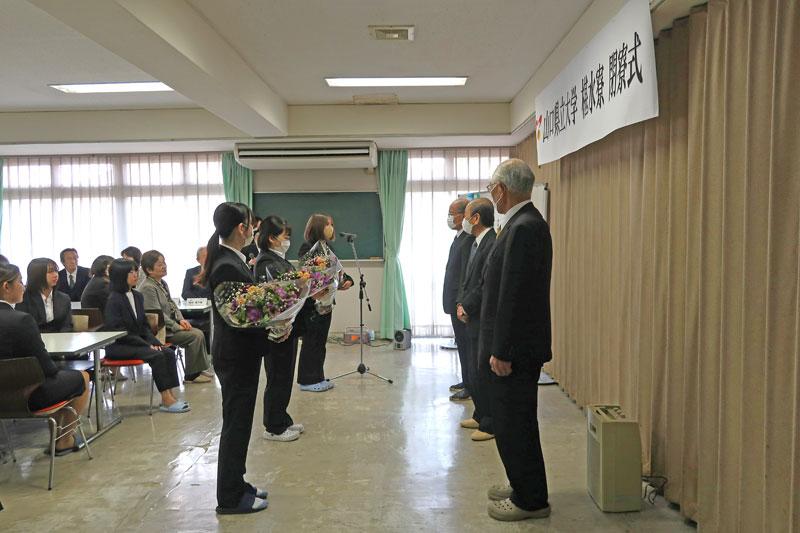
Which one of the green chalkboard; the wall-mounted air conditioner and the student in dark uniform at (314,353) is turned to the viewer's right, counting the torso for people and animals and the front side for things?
the student in dark uniform

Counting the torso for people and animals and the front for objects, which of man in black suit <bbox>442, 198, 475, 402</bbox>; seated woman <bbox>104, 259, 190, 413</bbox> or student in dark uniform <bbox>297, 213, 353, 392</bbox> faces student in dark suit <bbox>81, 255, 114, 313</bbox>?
the man in black suit

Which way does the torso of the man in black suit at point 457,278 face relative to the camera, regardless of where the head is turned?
to the viewer's left

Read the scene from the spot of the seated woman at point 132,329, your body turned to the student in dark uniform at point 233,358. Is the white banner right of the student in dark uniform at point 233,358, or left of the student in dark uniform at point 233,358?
left

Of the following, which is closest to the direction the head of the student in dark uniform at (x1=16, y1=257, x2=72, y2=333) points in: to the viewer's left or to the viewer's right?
to the viewer's right

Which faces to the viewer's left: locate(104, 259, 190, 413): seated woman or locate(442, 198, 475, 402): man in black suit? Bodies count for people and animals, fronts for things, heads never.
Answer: the man in black suit

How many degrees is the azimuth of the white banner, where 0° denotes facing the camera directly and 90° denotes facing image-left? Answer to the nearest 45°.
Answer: approximately 45°

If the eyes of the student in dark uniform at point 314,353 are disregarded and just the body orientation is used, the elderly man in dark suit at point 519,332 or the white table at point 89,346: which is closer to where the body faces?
the elderly man in dark suit

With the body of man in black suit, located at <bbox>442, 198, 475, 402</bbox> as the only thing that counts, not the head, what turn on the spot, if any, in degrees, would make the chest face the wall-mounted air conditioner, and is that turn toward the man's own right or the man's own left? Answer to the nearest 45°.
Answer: approximately 45° to the man's own right

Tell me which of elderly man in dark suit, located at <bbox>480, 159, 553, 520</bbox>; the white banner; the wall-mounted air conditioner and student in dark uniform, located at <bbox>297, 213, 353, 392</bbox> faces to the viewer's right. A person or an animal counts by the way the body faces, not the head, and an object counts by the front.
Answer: the student in dark uniform

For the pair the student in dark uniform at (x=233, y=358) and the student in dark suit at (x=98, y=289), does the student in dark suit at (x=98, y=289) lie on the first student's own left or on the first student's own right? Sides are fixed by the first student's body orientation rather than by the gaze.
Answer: on the first student's own left

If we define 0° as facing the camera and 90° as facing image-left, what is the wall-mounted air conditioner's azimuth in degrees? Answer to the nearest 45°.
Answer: approximately 0°

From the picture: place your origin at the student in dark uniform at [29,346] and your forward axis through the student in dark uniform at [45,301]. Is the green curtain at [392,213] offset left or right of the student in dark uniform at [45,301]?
right

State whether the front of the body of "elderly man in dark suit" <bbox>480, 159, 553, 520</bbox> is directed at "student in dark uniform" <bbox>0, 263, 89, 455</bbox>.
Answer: yes

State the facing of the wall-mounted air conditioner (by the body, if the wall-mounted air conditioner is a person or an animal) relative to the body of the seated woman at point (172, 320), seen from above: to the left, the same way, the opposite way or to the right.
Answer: to the right

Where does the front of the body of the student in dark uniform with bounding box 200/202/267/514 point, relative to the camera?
to the viewer's right

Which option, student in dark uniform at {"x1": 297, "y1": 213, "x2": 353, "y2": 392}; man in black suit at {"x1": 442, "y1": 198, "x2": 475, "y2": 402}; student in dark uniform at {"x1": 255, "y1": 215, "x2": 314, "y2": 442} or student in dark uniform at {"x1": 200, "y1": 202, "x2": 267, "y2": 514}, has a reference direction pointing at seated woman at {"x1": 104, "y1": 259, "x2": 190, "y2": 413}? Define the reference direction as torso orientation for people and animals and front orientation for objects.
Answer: the man in black suit
